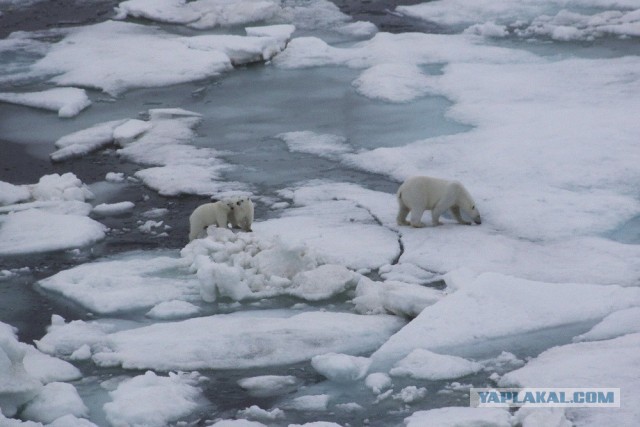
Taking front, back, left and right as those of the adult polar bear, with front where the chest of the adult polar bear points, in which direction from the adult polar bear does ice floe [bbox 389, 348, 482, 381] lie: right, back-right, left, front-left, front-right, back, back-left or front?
right

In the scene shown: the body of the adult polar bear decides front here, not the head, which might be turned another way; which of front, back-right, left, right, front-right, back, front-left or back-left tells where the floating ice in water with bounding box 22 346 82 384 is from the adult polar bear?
back-right

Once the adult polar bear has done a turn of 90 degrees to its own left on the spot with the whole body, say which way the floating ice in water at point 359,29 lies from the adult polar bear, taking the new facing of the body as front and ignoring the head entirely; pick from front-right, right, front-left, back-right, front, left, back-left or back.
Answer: front

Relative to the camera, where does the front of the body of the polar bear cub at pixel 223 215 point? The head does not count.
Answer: to the viewer's right

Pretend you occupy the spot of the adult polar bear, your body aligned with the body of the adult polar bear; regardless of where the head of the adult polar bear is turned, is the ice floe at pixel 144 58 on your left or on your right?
on your left

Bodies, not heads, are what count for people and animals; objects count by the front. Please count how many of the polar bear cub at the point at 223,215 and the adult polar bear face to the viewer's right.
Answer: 2

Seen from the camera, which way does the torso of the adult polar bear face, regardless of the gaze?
to the viewer's right

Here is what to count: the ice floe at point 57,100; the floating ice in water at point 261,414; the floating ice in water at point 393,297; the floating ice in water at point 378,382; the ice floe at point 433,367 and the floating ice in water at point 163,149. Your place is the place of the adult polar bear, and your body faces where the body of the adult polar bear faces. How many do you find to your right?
4

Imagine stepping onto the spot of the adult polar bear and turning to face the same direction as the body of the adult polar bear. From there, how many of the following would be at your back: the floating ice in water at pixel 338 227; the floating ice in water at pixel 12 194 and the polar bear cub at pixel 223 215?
3

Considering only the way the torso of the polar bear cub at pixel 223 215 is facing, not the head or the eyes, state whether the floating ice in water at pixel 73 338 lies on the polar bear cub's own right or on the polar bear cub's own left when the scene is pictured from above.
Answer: on the polar bear cub's own right

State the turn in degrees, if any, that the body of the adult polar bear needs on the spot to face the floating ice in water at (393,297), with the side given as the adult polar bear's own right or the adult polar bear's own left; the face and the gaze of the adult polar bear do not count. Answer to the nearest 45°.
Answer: approximately 90° to the adult polar bear's own right

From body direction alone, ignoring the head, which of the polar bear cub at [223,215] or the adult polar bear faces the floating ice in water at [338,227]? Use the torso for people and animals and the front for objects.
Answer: the polar bear cub
